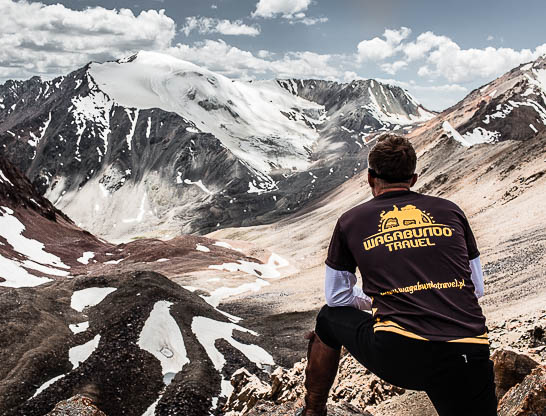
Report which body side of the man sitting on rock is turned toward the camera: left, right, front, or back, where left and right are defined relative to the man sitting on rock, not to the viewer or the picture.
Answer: back
